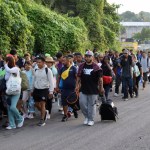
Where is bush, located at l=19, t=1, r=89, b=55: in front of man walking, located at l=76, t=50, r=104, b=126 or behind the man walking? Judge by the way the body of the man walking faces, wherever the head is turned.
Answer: behind

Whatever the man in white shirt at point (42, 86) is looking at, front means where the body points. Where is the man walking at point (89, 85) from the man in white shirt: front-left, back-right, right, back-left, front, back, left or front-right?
back-left

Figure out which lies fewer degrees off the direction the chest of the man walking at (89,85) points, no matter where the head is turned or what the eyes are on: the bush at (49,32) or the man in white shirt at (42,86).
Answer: the man in white shirt

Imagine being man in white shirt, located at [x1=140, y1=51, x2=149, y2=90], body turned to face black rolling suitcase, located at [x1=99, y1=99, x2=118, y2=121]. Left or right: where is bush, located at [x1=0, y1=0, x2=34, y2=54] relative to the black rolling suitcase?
right

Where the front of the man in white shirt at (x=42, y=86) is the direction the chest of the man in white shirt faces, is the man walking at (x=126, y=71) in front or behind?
behind

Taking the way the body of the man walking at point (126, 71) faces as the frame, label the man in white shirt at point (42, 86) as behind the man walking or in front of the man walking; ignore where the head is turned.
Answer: in front

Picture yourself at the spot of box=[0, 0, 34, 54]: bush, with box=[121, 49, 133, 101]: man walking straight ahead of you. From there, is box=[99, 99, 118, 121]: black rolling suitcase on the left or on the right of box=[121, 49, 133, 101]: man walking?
right

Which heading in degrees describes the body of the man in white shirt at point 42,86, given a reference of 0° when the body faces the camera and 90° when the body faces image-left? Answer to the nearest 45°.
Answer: approximately 45°

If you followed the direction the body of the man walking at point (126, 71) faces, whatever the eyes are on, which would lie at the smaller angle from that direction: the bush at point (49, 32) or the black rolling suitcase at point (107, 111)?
the black rolling suitcase

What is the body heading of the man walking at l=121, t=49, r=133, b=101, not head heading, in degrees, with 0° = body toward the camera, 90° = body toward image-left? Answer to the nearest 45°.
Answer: approximately 0°

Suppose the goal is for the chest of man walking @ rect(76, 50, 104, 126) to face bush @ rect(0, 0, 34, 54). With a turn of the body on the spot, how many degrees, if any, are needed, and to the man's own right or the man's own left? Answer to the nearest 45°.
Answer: approximately 135° to the man's own right

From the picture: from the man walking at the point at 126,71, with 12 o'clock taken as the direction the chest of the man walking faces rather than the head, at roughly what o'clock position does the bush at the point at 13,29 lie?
The bush is roughly at 3 o'clock from the man walking.
